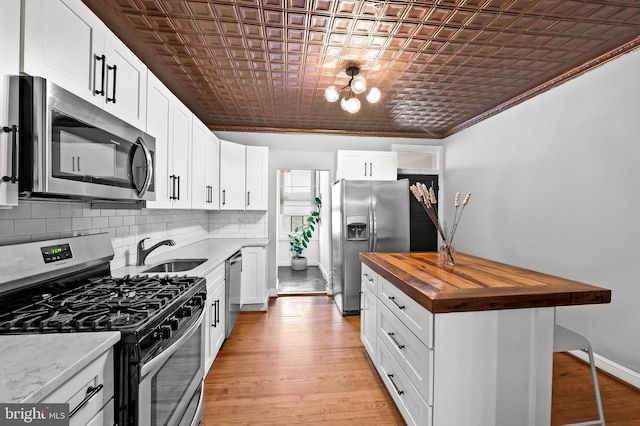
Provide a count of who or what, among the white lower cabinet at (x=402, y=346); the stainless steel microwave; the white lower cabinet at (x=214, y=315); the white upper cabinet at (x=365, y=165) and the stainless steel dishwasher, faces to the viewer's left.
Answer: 1

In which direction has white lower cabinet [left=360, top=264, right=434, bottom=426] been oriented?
to the viewer's left

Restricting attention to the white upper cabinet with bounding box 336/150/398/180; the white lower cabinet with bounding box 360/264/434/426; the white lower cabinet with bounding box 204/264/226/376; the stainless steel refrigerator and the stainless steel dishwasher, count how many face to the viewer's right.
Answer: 2

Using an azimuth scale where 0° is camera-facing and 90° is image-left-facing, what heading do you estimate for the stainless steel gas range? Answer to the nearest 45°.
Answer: approximately 315°

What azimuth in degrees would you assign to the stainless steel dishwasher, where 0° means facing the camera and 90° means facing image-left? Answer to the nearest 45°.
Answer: approximately 270°

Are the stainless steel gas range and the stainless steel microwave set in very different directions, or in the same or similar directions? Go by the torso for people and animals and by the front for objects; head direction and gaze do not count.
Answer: same or similar directions

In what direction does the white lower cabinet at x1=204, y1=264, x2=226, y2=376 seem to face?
to the viewer's right

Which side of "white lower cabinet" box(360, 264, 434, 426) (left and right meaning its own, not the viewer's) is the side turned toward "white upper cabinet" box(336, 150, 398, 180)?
right

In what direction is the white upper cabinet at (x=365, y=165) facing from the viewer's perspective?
toward the camera

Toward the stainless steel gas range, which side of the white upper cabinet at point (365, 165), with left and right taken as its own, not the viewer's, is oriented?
front

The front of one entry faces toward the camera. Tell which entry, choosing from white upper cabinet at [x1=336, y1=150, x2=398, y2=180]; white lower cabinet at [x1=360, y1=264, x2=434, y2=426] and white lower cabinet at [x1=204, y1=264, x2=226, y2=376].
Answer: the white upper cabinet

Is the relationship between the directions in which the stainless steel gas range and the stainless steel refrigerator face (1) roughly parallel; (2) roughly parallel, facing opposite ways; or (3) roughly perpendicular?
roughly perpendicular

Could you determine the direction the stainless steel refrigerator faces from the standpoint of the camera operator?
facing the viewer

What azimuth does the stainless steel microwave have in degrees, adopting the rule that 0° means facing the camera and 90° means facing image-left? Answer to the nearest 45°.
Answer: approximately 315°

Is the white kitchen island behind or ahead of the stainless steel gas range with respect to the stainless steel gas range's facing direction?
ahead

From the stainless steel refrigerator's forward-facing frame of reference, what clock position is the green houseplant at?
The green houseplant is roughly at 5 o'clock from the stainless steel refrigerator.

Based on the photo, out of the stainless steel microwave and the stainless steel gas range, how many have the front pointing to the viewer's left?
0
